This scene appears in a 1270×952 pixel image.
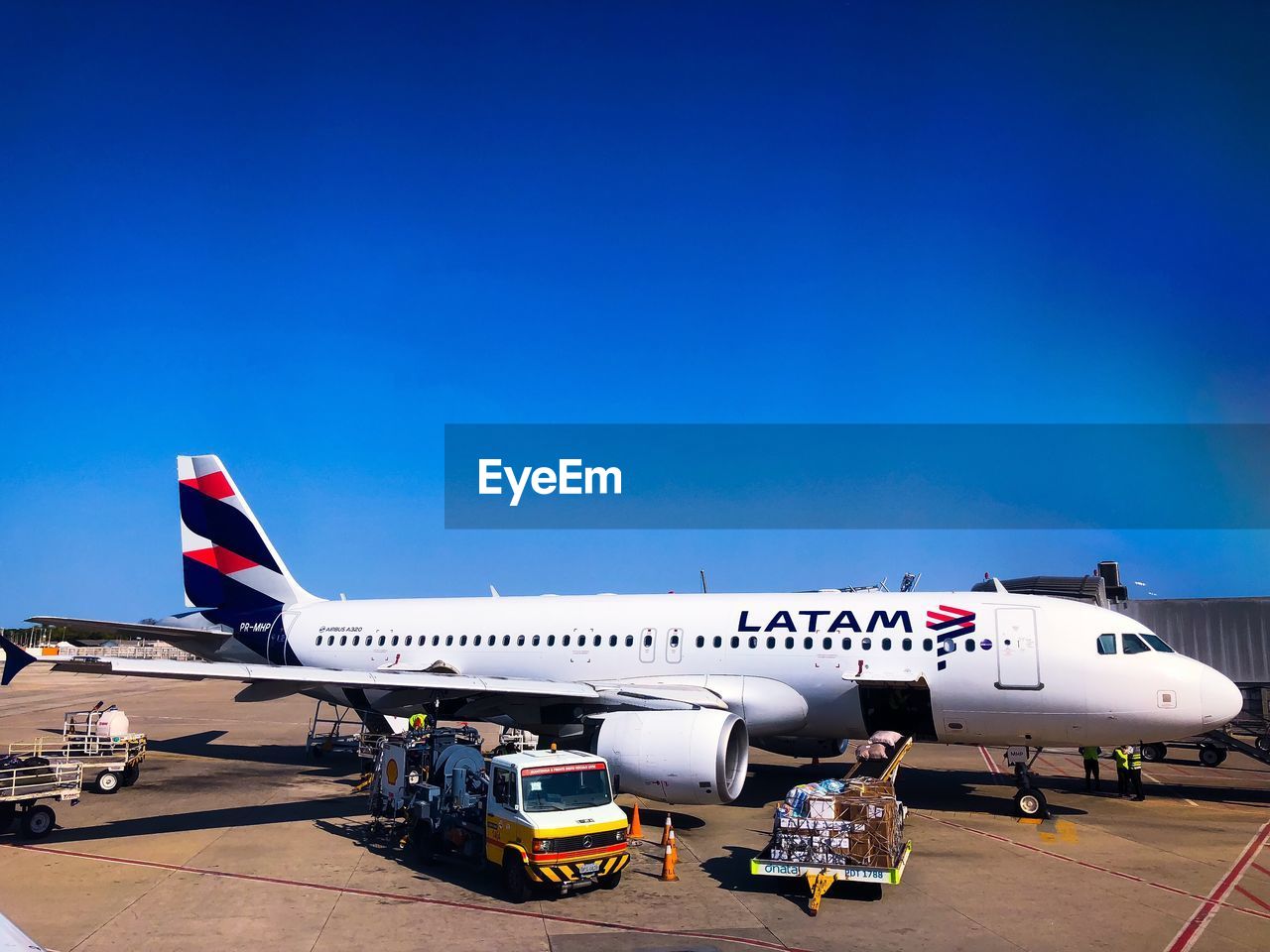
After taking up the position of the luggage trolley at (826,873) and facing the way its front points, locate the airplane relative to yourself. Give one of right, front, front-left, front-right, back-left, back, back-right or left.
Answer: back

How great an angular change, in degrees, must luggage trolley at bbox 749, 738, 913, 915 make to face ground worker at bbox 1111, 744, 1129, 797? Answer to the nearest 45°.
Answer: approximately 135° to its left

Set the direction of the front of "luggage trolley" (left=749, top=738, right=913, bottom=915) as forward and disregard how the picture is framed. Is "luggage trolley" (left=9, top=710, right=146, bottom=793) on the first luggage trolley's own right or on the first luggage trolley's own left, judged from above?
on the first luggage trolley's own right

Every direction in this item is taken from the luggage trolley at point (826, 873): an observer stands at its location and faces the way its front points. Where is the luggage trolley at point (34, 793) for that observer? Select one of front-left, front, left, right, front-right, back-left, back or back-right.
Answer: right

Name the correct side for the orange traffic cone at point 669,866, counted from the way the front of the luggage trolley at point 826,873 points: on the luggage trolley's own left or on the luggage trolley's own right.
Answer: on the luggage trolley's own right

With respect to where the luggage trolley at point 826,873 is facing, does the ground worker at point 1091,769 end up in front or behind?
behind

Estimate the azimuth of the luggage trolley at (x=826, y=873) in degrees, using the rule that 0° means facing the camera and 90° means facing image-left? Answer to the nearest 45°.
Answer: approximately 0°
